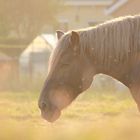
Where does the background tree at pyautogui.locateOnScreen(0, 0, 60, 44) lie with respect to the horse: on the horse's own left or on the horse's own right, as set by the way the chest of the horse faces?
on the horse's own right

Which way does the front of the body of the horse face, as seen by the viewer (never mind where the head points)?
to the viewer's left
